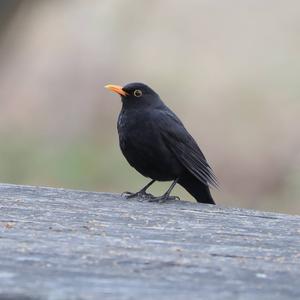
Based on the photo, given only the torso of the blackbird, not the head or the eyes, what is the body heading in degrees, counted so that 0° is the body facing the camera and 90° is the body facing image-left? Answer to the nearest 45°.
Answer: approximately 90°
